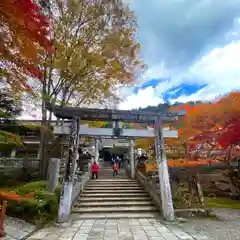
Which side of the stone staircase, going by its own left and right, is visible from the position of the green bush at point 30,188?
right

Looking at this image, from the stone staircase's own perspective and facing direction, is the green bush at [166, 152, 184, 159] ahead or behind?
behind

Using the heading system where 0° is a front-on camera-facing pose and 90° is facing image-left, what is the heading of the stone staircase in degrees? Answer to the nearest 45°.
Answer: approximately 0°

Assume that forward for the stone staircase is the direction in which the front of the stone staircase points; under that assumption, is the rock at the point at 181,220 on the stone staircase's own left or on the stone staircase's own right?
on the stone staircase's own left

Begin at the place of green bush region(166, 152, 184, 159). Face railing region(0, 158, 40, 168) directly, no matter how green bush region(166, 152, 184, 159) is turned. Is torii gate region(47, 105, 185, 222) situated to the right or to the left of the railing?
left

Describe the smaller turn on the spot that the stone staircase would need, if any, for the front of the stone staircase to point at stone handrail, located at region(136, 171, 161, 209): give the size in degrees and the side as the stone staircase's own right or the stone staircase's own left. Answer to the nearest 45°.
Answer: approximately 90° to the stone staircase's own left

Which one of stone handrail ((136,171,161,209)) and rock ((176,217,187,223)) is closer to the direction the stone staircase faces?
the rock

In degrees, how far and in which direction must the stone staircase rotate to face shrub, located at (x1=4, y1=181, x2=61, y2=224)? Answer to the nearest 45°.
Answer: approximately 45° to its right

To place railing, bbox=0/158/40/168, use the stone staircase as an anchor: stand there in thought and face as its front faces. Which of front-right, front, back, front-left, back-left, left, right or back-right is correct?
back-right
